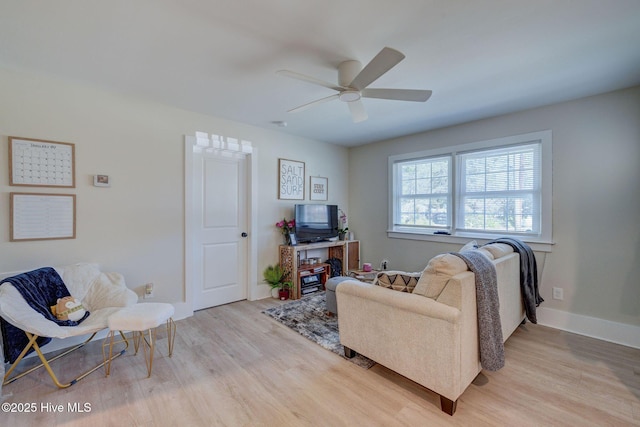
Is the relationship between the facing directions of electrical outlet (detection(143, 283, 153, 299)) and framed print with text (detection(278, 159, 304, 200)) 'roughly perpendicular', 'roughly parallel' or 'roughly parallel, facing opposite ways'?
roughly parallel

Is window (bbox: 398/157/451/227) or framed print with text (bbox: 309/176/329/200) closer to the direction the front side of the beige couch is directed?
the framed print with text

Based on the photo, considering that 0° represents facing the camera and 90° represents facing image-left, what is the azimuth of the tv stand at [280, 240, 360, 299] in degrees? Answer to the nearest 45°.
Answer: approximately 315°

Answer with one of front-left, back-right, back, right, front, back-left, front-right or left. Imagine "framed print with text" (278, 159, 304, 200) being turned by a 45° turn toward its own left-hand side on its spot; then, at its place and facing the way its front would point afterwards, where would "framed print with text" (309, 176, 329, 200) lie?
front-left

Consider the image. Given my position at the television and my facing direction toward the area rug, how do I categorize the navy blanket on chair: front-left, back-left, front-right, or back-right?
front-right

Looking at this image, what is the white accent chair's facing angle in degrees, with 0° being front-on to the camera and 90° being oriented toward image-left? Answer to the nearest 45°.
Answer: approximately 315°

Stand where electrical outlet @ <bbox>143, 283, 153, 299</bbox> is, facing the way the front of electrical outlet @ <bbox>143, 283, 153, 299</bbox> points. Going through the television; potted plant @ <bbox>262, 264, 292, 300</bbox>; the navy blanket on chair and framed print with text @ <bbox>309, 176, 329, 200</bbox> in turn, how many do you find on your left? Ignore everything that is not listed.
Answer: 3

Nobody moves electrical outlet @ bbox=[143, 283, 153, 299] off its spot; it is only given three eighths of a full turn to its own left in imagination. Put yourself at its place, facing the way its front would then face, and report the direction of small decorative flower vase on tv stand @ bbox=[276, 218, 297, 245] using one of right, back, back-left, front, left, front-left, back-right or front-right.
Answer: front-right

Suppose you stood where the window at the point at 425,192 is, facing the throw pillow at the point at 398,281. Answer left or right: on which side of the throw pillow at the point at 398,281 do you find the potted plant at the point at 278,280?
right

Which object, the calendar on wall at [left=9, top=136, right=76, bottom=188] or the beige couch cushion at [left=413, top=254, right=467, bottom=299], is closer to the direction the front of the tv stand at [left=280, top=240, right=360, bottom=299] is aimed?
the beige couch cushion

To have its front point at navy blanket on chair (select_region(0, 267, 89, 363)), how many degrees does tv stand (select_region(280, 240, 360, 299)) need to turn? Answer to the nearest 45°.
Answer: approximately 90° to its right

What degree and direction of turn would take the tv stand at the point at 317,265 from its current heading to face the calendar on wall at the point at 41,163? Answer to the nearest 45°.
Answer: approximately 90° to its right

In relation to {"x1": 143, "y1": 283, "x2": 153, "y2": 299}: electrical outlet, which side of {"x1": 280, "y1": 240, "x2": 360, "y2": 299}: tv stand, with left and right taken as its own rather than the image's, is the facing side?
right

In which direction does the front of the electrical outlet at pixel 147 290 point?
toward the camera

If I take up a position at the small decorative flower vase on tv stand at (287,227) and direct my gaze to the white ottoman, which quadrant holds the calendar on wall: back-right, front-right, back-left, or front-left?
front-right
